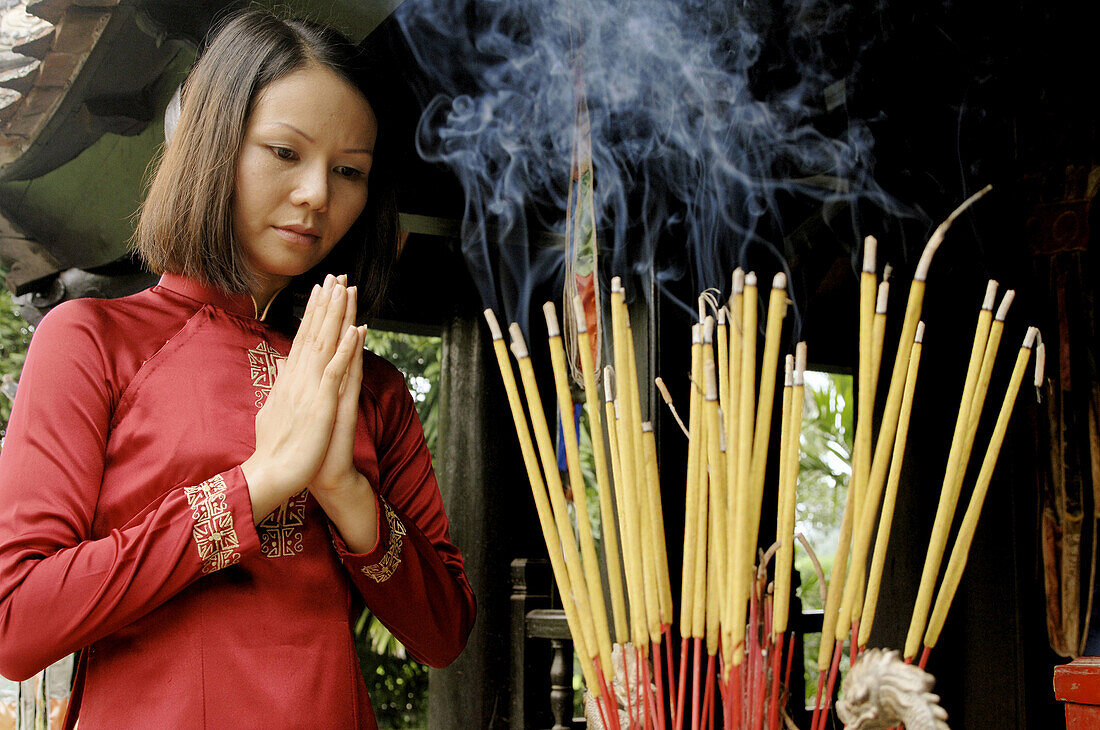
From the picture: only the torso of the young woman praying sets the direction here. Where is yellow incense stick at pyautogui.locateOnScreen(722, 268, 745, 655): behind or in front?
in front

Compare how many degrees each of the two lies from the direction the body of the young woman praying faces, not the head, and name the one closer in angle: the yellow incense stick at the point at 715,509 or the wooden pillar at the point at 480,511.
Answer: the yellow incense stick

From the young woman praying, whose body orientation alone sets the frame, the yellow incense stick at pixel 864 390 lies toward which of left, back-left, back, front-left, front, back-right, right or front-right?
front

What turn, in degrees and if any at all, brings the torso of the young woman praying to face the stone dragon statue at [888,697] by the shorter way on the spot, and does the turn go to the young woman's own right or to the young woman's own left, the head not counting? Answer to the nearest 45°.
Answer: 0° — they already face it

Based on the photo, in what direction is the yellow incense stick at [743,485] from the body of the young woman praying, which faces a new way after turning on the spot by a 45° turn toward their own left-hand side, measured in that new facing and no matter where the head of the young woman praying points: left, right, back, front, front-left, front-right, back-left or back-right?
front-right

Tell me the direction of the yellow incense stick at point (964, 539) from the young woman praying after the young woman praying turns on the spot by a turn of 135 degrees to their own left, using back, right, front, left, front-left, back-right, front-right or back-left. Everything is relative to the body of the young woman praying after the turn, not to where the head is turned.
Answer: back-right

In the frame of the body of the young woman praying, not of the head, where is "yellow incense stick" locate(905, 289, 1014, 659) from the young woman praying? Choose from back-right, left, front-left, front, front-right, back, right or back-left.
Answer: front

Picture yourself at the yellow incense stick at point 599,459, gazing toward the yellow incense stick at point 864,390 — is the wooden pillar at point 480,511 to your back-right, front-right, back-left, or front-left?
back-left

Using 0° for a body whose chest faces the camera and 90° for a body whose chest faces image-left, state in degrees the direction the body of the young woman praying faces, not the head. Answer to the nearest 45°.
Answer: approximately 315°
